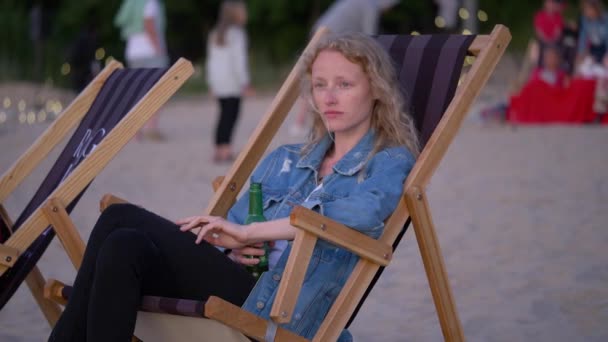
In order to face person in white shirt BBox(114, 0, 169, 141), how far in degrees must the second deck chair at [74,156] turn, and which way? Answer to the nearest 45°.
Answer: approximately 135° to its right

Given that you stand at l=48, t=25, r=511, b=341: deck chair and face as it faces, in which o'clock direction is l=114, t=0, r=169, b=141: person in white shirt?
The person in white shirt is roughly at 4 o'clock from the deck chair.

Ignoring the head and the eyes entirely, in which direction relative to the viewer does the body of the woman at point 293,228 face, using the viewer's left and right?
facing the viewer and to the left of the viewer

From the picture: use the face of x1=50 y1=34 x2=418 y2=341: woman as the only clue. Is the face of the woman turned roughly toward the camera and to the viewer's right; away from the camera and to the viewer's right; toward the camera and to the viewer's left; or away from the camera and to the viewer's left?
toward the camera and to the viewer's left

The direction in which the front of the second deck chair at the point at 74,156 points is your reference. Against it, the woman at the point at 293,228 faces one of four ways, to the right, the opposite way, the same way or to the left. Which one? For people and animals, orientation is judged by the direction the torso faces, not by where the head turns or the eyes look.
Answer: the same way

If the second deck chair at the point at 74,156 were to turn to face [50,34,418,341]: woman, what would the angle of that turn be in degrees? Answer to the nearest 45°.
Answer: approximately 90° to its left

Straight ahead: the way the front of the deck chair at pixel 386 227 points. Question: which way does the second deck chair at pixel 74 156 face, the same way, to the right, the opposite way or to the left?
the same way

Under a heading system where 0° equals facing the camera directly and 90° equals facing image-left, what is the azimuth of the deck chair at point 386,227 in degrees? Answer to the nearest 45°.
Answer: approximately 45°

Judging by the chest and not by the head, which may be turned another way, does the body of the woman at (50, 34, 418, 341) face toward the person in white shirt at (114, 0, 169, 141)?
no

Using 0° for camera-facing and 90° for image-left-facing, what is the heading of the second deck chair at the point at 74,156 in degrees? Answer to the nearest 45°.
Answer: approximately 45°

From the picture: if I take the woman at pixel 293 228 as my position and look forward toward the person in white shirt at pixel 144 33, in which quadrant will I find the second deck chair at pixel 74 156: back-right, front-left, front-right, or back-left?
front-left

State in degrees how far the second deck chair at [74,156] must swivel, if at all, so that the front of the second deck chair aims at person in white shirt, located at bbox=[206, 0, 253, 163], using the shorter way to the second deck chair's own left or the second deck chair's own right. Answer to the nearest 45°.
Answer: approximately 135° to the second deck chair's own right
